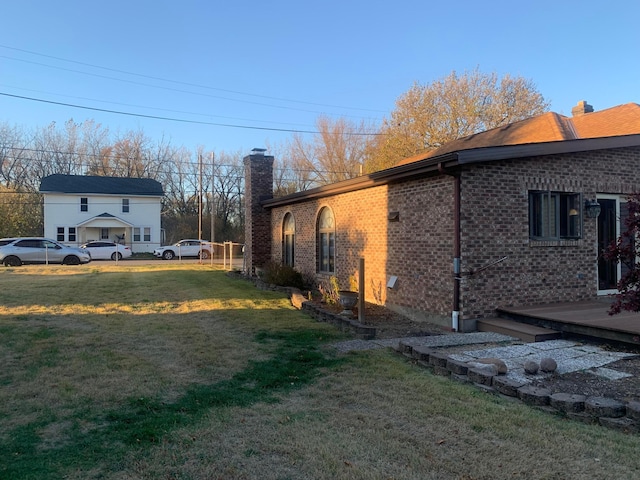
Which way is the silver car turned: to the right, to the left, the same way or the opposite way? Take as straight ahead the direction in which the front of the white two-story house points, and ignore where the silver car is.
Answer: to the left

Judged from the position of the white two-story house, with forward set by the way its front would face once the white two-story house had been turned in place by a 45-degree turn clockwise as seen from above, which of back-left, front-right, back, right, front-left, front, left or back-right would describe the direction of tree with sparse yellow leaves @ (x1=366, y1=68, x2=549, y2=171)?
left

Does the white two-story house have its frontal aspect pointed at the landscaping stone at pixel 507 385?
yes

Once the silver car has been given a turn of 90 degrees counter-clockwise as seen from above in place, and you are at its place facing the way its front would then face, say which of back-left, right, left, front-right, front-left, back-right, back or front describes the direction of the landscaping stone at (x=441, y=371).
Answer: back

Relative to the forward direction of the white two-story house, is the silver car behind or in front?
in front

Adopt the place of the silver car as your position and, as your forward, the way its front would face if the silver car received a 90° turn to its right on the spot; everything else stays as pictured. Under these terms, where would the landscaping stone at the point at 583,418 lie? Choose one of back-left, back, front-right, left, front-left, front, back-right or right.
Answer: front

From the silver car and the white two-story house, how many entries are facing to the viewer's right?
1

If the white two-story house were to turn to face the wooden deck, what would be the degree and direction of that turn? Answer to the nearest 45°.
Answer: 0° — it already faces it

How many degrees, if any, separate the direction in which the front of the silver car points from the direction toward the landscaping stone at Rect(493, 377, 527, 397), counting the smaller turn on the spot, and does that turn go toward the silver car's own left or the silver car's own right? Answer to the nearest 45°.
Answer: approximately 90° to the silver car's own right

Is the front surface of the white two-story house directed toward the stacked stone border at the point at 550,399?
yes

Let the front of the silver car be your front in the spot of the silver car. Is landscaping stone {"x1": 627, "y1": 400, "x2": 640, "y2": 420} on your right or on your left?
on your right

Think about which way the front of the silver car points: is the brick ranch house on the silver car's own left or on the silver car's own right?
on the silver car's own right

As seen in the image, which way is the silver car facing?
to the viewer's right

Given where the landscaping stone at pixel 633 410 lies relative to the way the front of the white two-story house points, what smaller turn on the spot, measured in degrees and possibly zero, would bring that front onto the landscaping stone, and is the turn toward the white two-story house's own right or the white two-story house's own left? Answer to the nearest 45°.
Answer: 0° — it already faces it

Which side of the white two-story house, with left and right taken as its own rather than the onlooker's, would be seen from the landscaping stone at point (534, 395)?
front

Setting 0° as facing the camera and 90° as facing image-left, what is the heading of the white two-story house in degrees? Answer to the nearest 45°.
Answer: approximately 0°

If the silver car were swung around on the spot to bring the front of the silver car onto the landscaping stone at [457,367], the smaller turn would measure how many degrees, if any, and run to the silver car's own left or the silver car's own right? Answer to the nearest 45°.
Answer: approximately 90° to the silver car's own right
